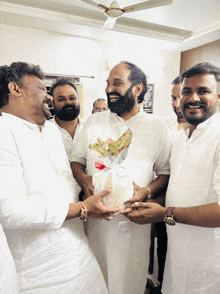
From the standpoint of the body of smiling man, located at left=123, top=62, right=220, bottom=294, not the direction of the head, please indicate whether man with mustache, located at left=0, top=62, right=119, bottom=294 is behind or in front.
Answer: in front

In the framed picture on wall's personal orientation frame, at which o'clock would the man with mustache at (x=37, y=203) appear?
The man with mustache is roughly at 12 o'clock from the framed picture on wall.

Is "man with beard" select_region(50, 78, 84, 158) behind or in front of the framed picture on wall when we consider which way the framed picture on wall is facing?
in front

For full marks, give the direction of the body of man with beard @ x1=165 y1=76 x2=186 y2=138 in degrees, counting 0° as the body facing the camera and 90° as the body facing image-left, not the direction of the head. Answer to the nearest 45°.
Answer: approximately 45°

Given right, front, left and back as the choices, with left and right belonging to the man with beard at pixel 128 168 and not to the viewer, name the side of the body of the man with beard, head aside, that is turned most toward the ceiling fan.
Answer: back

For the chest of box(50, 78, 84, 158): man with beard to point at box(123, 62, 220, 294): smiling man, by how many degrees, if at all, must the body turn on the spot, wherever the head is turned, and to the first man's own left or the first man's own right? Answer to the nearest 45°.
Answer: approximately 45° to the first man's own left

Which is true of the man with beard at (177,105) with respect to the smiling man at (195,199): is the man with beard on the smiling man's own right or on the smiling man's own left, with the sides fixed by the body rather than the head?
on the smiling man's own right

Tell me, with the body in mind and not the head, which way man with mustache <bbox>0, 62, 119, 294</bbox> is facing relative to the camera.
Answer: to the viewer's right

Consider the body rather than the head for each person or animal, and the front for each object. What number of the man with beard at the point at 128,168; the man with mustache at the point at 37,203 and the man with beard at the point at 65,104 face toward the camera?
2

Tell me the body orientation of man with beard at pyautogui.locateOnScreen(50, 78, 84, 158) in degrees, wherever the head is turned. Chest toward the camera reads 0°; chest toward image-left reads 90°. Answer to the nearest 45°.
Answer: approximately 0°
